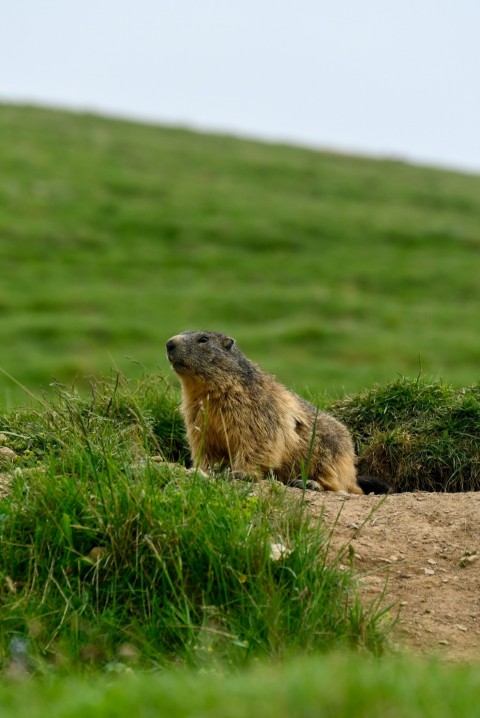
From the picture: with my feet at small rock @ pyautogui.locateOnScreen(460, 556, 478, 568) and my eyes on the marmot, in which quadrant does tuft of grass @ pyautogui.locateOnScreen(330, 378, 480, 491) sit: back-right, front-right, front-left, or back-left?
front-right

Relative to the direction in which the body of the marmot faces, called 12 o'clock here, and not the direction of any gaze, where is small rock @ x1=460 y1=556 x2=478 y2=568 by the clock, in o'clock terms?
The small rock is roughly at 8 o'clock from the marmot.

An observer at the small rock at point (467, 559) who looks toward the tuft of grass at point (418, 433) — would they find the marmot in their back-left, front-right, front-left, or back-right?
front-left

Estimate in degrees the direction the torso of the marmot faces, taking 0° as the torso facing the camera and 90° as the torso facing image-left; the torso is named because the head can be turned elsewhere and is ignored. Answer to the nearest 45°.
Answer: approximately 90°

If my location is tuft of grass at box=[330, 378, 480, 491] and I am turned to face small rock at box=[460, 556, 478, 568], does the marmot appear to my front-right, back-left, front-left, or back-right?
front-right
